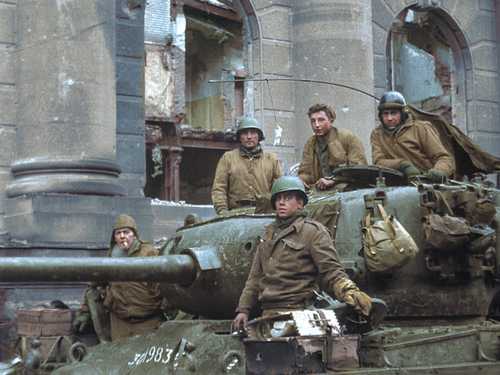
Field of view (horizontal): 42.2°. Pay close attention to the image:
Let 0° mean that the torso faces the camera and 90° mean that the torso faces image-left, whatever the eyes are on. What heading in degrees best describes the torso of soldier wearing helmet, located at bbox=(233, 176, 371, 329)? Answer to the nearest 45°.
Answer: approximately 45°

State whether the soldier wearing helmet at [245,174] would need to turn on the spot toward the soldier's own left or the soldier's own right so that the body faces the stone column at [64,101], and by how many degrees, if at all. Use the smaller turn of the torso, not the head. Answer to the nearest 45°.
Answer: approximately 135° to the soldier's own right

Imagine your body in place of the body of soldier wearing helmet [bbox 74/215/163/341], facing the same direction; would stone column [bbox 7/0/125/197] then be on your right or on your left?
on your right

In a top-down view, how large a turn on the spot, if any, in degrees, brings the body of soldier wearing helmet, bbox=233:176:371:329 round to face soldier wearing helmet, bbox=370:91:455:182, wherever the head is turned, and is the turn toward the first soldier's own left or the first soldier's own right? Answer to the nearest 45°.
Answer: approximately 180°

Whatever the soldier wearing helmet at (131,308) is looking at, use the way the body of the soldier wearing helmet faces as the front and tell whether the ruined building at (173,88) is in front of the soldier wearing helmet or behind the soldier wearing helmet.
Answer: behind

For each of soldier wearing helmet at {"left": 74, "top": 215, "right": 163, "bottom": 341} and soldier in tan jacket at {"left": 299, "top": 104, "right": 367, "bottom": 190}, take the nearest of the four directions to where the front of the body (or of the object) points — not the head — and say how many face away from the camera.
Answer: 0

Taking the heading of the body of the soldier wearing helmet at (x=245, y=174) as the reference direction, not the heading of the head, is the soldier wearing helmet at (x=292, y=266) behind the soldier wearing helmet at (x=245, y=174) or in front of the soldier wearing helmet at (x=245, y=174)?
in front

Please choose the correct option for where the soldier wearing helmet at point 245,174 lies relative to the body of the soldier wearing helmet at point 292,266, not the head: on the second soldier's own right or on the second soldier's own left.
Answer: on the second soldier's own right

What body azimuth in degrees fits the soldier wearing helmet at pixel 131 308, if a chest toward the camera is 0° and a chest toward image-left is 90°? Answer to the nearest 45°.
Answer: approximately 45°

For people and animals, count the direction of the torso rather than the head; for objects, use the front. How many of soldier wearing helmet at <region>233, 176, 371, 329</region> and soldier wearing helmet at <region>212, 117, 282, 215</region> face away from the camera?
0
